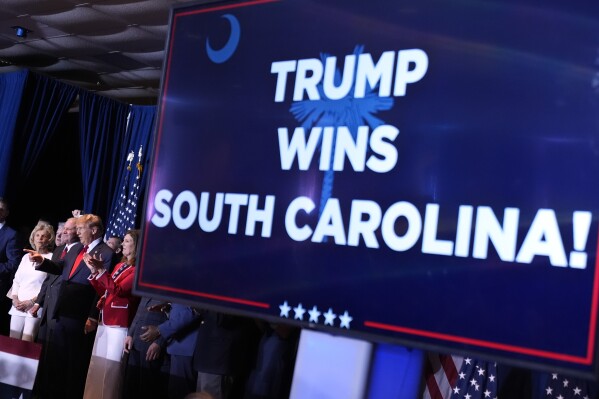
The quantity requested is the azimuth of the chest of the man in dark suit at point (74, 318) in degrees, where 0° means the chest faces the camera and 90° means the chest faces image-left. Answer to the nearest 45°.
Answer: approximately 45°

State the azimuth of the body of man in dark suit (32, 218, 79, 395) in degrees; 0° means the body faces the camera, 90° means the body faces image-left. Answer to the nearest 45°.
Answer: approximately 45°

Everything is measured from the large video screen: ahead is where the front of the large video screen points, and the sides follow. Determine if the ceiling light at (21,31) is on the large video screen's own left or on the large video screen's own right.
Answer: on the large video screen's own right

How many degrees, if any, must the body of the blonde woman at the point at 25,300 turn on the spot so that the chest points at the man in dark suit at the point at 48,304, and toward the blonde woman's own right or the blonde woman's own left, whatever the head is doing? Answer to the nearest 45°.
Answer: approximately 45° to the blonde woman's own left

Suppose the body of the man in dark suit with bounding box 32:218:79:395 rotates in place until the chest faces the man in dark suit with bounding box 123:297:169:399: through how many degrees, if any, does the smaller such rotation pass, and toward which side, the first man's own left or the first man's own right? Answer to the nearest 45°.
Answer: approximately 90° to the first man's own left

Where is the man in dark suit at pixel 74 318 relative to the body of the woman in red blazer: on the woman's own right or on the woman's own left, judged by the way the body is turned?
on the woman's own right
